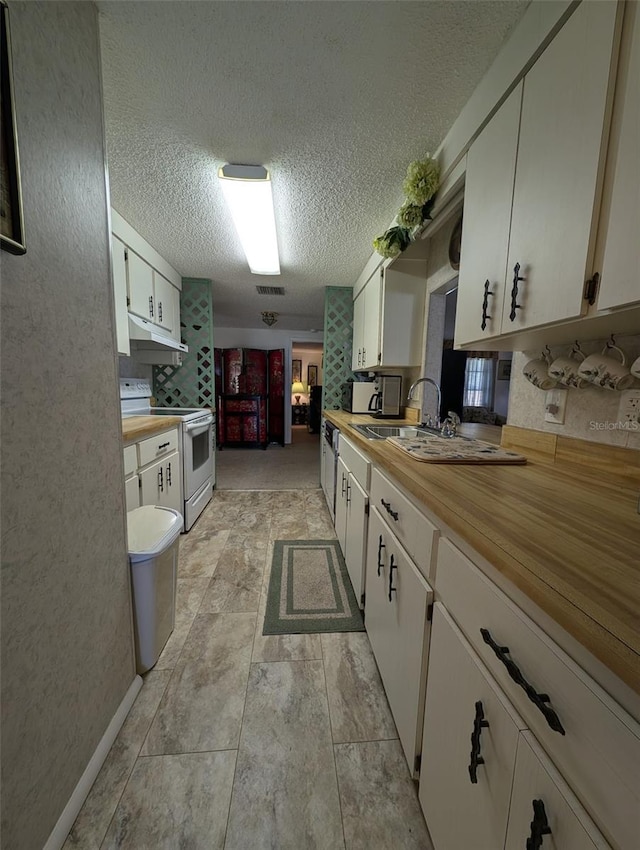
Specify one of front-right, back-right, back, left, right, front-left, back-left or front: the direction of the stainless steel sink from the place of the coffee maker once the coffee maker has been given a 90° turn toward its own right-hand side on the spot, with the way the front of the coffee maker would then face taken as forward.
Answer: back-left

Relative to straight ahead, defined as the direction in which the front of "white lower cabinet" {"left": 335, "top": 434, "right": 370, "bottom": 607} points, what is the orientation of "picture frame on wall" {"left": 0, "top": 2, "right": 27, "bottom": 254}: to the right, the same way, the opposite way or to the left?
the opposite way

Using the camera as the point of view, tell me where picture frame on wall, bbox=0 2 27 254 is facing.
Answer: facing the viewer and to the right of the viewer

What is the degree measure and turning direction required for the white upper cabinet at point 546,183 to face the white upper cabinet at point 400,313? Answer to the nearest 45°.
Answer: approximately 90° to its right

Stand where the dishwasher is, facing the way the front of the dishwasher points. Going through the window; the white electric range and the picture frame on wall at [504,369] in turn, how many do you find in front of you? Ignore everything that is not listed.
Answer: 1

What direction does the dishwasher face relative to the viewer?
to the viewer's left

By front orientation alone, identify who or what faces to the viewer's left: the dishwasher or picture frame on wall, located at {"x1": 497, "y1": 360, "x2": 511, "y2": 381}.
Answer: the dishwasher

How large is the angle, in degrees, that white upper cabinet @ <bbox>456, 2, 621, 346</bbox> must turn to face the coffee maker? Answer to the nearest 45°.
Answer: approximately 90° to its right

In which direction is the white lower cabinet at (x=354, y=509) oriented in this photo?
to the viewer's left

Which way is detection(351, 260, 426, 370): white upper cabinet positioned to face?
to the viewer's left

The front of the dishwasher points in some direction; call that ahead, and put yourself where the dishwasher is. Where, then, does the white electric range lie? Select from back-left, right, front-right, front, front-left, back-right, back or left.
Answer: front

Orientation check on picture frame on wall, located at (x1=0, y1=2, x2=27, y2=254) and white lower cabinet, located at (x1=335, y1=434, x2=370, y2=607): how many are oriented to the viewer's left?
1

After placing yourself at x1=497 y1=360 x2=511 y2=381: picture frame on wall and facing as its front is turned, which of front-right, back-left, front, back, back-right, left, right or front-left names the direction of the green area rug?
front-right

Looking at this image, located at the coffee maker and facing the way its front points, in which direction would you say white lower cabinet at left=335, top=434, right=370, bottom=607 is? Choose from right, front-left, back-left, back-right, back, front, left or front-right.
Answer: front-left

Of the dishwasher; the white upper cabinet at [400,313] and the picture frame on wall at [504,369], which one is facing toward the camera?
the picture frame on wall
